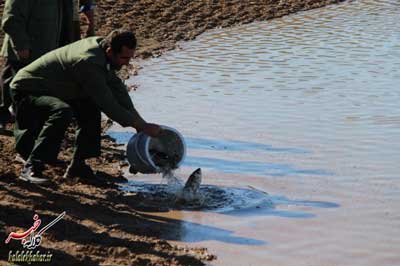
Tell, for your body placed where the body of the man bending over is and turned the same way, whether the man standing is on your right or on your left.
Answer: on your left

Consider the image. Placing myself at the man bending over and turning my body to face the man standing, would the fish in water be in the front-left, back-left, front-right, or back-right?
back-right

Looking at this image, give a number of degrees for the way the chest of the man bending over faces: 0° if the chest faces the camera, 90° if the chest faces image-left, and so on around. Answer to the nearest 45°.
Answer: approximately 270°

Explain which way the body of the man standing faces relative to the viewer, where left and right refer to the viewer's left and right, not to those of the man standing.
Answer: facing the viewer and to the right of the viewer

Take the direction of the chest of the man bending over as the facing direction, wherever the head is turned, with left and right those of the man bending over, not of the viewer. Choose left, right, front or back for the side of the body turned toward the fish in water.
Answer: front

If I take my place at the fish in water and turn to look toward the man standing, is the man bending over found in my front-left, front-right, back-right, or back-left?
front-left

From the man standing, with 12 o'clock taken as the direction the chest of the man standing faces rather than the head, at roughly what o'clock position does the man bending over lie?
The man bending over is roughly at 1 o'clock from the man standing.

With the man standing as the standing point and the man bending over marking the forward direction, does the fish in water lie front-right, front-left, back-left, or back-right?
front-left

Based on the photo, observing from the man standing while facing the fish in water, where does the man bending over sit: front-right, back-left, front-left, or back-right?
front-right

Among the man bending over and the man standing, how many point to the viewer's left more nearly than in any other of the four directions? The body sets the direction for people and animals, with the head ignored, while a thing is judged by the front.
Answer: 0

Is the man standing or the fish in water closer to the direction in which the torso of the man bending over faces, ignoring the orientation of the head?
the fish in water

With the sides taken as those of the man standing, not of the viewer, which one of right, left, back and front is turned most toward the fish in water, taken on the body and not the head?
front
